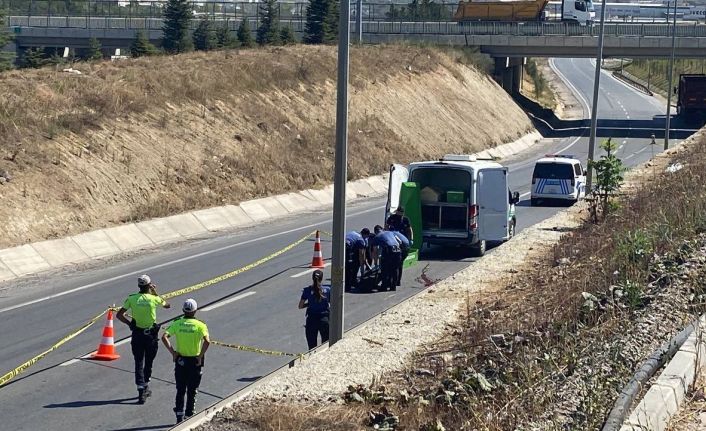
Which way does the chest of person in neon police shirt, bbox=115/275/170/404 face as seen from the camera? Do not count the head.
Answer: away from the camera

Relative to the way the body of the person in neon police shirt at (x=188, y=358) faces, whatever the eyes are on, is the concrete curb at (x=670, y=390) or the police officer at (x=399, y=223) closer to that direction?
the police officer

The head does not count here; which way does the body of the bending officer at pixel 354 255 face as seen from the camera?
to the viewer's right

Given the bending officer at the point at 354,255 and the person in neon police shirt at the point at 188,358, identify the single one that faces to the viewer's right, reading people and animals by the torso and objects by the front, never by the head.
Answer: the bending officer

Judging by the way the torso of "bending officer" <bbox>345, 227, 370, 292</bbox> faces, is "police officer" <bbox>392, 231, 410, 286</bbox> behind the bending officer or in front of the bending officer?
in front

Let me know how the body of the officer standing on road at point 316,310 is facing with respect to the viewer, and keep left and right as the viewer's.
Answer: facing away from the viewer

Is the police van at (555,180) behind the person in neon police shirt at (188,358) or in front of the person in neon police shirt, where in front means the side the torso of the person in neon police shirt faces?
in front

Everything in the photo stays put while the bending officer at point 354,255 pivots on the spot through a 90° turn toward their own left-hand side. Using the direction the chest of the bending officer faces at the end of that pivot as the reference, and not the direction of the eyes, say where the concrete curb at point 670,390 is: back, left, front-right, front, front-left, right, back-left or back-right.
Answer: back

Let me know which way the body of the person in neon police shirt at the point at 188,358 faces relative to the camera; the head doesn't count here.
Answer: away from the camera

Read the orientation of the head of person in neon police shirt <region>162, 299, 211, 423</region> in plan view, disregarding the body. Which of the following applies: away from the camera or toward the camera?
away from the camera
